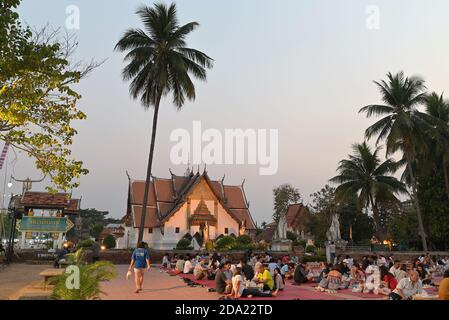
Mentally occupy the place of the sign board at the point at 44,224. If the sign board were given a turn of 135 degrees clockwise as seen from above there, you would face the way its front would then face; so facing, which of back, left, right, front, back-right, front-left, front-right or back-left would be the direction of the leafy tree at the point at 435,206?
back-right

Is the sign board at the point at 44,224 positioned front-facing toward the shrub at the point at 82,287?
yes

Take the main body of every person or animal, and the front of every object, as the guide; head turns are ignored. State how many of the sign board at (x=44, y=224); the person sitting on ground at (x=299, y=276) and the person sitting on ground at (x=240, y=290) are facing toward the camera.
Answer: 1

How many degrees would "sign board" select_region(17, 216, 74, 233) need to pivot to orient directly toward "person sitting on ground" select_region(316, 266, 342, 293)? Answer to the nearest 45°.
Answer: approximately 45° to its left

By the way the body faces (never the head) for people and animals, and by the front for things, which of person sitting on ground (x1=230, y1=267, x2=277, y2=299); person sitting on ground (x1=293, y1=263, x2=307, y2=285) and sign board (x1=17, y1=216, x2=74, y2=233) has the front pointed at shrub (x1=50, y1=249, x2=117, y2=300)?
the sign board

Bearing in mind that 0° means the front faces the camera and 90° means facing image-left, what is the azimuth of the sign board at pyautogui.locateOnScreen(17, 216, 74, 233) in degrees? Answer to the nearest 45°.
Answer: approximately 0°

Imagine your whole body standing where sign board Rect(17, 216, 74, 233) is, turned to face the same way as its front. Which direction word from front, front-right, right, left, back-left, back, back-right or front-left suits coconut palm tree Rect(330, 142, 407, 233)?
left
